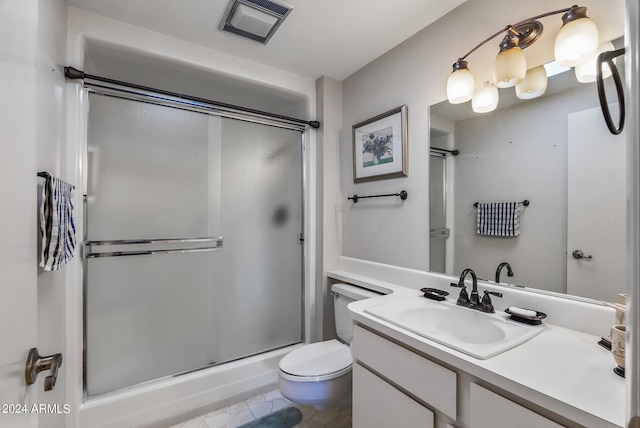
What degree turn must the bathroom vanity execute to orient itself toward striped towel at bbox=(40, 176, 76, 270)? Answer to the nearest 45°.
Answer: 0° — it already faces it

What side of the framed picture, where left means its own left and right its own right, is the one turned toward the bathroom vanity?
left

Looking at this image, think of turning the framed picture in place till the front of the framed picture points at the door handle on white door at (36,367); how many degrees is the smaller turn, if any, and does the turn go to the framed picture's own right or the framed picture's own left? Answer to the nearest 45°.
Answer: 0° — it already faces it

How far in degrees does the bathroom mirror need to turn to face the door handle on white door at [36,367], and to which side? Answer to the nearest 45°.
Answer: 0° — it already faces it

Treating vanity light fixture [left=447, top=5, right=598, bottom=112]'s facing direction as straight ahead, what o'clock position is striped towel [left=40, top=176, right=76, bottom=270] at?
The striped towel is roughly at 12 o'clock from the vanity light fixture.

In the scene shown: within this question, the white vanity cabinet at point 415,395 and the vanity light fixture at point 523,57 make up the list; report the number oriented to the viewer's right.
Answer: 0

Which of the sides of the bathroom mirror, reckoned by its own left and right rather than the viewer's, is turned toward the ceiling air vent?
front

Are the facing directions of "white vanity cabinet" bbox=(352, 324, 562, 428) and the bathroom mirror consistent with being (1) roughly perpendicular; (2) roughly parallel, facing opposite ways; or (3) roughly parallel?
roughly parallel

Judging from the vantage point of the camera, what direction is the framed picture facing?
facing the viewer and to the left of the viewer
